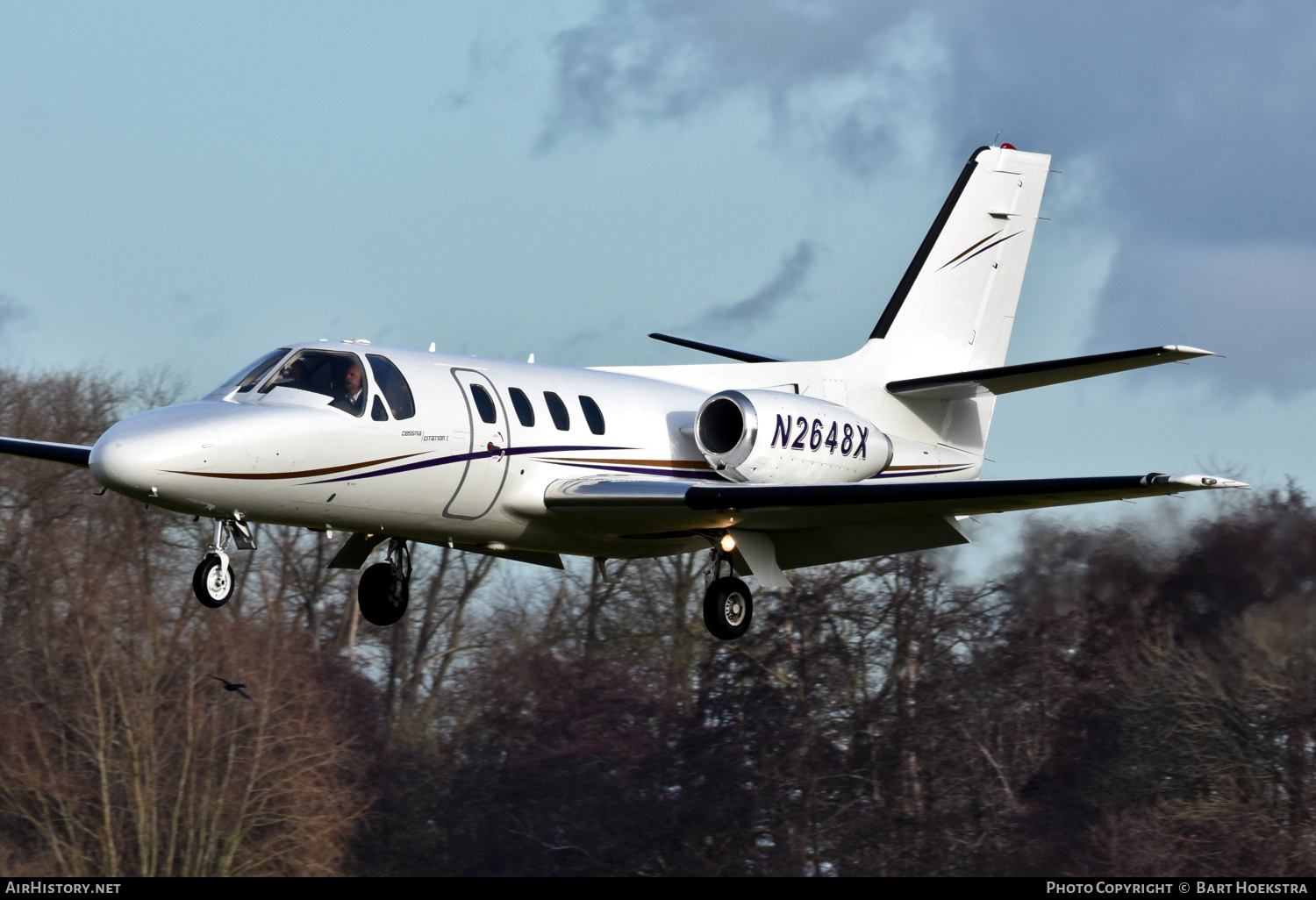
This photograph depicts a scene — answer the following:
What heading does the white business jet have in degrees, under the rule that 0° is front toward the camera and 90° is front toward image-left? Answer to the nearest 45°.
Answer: approximately 45°

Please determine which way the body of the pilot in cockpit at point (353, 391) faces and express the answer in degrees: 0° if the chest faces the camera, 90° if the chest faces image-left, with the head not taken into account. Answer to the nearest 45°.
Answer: approximately 45°
